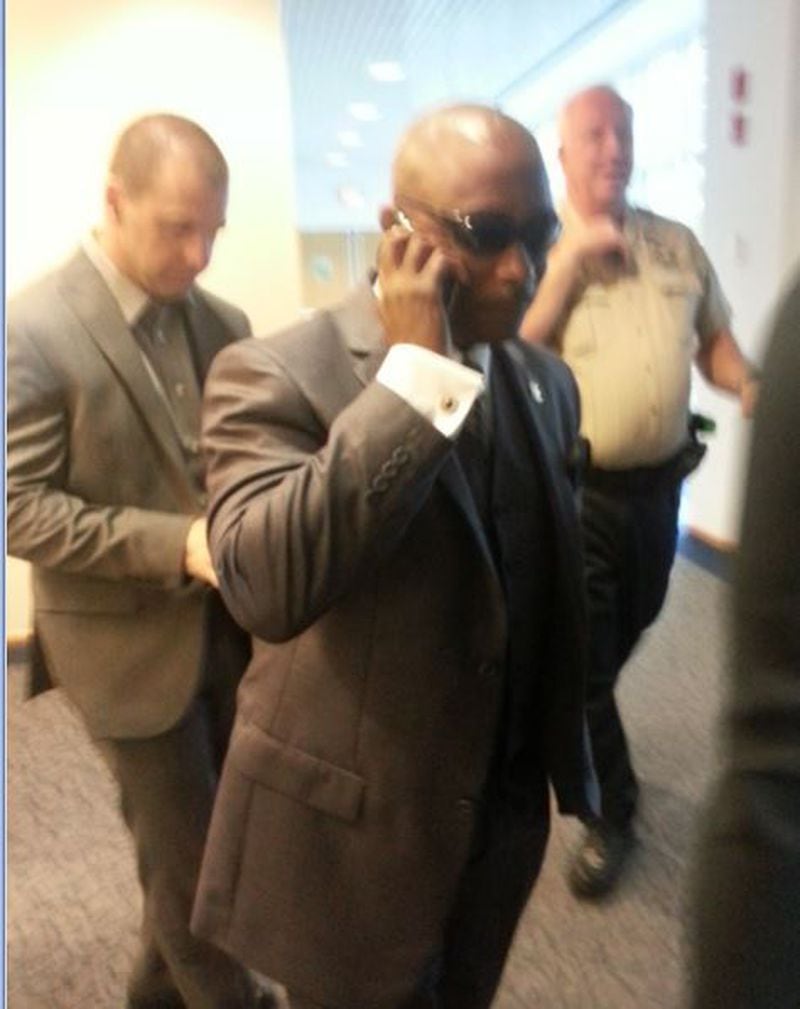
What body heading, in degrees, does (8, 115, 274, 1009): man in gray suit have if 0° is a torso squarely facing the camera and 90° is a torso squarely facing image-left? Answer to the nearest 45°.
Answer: approximately 315°

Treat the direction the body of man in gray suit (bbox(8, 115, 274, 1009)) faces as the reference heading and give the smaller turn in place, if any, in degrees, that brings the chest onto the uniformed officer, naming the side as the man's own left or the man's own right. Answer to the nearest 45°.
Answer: approximately 90° to the man's own left

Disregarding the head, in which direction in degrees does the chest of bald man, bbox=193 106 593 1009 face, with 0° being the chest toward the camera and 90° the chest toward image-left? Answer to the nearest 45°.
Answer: approximately 315°
